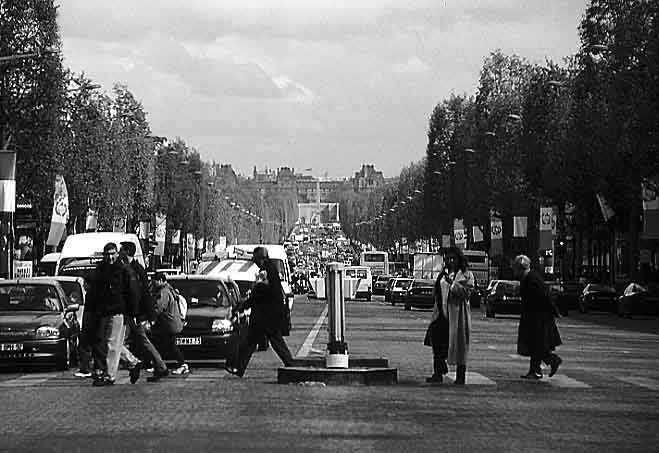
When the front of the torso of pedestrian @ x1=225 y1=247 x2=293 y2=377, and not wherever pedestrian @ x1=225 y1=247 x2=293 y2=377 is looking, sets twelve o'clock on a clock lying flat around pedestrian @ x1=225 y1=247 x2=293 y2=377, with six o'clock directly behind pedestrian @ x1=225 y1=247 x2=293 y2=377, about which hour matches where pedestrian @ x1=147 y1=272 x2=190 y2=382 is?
pedestrian @ x1=147 y1=272 x2=190 y2=382 is roughly at 1 o'clock from pedestrian @ x1=225 y1=247 x2=293 y2=377.

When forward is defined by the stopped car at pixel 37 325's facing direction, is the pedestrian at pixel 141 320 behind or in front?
in front

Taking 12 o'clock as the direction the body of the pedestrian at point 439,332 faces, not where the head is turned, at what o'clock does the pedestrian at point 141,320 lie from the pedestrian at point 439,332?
the pedestrian at point 141,320 is roughly at 12 o'clock from the pedestrian at point 439,332.

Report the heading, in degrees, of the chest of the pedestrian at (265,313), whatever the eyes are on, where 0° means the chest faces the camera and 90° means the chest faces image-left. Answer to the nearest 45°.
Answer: approximately 90°

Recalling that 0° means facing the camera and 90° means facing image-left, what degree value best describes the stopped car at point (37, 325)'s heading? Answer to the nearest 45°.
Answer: approximately 0°

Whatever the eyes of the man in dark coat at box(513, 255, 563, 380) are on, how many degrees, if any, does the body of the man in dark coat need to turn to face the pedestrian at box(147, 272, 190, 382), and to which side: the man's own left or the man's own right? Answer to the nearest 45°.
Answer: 0° — they already face them

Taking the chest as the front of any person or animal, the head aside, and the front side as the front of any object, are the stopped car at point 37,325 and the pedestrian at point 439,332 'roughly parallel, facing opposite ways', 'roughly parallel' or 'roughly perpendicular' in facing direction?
roughly perpendicular

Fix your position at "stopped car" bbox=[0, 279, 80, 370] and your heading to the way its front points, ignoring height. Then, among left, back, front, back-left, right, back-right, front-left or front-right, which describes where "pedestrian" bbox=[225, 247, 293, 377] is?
front-left

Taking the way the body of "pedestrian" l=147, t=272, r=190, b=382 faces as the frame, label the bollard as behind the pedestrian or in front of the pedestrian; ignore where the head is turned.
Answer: behind
